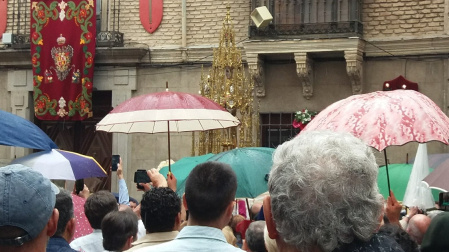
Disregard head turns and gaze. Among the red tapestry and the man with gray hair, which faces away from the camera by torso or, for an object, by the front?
the man with gray hair

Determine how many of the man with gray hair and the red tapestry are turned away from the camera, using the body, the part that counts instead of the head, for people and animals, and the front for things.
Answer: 1

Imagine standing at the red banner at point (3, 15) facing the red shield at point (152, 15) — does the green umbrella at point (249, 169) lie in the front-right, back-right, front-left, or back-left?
front-right

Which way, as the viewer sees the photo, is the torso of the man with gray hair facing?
away from the camera

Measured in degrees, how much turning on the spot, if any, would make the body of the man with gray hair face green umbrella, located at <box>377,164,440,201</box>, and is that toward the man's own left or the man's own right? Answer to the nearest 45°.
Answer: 0° — they already face it

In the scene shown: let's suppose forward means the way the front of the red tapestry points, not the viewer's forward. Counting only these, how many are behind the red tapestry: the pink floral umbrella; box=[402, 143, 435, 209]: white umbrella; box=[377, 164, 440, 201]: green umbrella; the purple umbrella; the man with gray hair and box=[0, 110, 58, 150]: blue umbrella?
0

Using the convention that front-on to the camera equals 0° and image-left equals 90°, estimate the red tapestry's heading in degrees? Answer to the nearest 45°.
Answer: approximately 0°

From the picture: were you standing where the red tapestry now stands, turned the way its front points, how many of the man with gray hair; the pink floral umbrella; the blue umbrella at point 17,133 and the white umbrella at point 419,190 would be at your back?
0

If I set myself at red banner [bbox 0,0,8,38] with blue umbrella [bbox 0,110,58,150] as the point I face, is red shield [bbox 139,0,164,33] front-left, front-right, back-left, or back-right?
front-left

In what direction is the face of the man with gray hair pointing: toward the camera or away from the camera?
away from the camera

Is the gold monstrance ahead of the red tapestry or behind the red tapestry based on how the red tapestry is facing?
ahead
